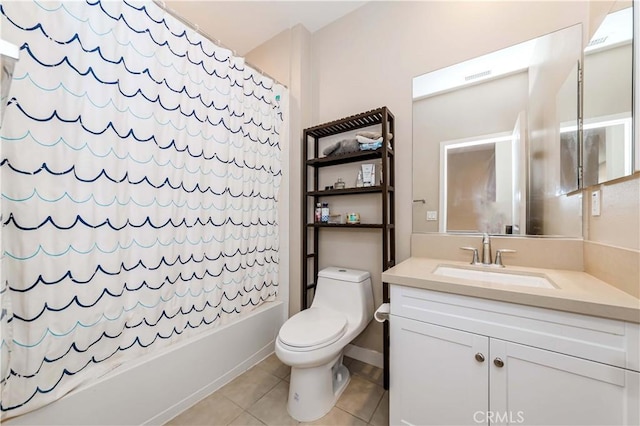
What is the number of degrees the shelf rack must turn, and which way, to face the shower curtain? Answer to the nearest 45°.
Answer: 0° — it already faces it

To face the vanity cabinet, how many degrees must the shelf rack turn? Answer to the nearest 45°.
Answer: approximately 90° to its left

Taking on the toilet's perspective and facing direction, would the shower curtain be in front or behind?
in front

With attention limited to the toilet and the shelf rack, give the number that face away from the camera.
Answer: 0

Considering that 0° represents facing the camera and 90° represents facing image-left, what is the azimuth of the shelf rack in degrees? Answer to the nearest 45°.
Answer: approximately 45°

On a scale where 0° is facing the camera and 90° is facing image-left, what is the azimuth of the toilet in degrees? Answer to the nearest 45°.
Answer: approximately 45°

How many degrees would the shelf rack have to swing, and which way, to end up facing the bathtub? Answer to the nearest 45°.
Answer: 0° — it already faces it
